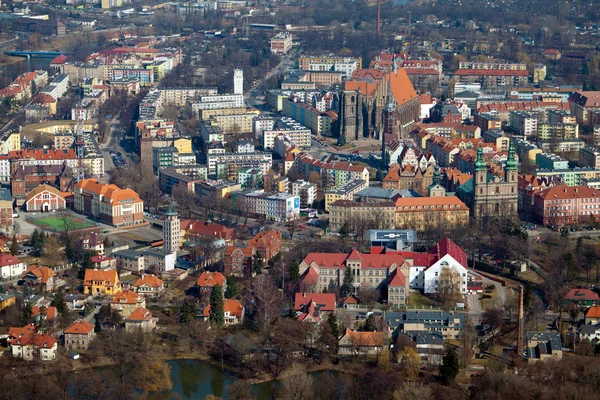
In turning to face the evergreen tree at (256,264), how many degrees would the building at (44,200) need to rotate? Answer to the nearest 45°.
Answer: approximately 45° to its left

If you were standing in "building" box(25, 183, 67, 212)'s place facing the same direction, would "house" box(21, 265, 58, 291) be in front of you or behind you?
in front

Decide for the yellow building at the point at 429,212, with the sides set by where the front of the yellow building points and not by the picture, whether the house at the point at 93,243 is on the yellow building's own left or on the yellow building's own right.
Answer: on the yellow building's own right

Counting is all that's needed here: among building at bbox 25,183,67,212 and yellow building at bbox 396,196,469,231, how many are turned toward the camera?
2

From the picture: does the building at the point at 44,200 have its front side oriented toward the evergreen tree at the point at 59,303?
yes

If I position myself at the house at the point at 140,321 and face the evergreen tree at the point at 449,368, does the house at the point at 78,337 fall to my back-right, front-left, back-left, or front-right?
back-right

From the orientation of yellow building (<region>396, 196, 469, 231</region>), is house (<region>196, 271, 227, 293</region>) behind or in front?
in front

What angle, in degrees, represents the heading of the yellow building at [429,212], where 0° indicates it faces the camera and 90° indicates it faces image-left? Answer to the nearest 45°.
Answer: approximately 0°

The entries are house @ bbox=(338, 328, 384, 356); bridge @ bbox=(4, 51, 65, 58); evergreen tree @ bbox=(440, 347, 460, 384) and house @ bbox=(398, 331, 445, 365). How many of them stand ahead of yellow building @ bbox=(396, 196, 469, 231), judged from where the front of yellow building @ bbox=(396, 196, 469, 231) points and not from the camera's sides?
3

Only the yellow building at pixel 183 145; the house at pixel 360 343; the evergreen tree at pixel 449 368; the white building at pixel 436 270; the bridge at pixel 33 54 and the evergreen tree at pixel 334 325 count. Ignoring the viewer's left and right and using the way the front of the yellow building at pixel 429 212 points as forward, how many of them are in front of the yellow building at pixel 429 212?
4

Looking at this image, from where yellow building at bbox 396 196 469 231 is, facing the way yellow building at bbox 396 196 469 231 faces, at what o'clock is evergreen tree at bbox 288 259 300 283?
The evergreen tree is roughly at 1 o'clock from the yellow building.

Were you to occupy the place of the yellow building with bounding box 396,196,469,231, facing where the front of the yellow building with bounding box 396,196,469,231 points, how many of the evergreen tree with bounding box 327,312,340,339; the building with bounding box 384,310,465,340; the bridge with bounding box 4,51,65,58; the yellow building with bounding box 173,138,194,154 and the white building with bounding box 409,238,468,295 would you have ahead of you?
3

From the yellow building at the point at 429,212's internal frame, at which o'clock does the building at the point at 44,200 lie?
The building is roughly at 3 o'clock from the yellow building.

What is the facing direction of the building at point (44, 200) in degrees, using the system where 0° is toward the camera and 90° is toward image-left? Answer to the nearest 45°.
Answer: approximately 0°
